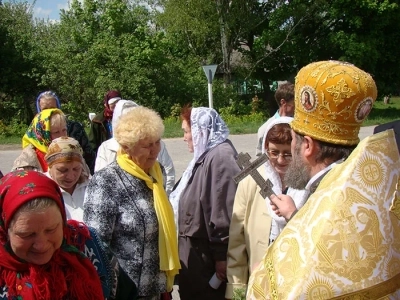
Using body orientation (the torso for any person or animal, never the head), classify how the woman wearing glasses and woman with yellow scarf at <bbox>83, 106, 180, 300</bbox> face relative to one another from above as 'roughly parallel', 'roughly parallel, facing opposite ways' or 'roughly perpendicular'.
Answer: roughly parallel

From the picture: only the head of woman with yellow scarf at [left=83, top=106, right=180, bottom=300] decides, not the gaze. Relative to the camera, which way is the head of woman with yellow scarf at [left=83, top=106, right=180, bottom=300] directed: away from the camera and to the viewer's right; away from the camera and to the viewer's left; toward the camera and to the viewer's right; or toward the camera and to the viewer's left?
toward the camera and to the viewer's right

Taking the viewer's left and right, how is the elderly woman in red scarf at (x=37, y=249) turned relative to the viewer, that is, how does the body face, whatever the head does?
facing the viewer

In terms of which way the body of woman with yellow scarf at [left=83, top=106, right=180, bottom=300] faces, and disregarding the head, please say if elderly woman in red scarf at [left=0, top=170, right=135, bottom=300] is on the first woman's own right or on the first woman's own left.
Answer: on the first woman's own right

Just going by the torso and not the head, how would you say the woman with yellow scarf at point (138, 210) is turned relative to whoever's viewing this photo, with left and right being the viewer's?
facing the viewer and to the right of the viewer

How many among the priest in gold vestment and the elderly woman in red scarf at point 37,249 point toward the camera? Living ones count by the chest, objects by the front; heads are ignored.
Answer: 1

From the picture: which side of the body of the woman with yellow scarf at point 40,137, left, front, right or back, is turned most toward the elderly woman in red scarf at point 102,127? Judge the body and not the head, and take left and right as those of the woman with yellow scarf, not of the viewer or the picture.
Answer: left

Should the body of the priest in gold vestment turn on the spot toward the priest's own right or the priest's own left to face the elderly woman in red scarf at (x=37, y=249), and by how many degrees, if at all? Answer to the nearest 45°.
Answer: approximately 45° to the priest's own left

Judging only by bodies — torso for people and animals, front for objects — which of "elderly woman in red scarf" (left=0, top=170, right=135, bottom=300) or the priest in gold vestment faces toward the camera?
the elderly woman in red scarf

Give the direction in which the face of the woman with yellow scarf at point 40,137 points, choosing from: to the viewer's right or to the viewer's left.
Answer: to the viewer's right

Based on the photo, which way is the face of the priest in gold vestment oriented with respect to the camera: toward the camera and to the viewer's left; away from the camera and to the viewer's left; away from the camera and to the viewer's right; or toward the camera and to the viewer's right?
away from the camera and to the viewer's left

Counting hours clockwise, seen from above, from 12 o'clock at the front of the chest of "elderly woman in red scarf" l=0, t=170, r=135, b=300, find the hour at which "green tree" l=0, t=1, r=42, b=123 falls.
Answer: The green tree is roughly at 6 o'clock from the elderly woman in red scarf.

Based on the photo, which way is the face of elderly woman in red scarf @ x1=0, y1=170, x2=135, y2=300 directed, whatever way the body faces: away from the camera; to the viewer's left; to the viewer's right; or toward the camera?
toward the camera

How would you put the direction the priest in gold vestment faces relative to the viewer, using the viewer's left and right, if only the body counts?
facing away from the viewer and to the left of the viewer

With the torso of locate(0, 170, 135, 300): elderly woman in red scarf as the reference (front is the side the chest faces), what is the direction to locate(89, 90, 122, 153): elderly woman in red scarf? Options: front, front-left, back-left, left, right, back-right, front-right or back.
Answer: back

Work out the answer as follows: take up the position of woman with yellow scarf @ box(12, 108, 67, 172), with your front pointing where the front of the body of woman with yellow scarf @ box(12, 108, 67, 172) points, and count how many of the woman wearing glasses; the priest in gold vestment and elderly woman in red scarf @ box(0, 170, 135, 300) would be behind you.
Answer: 0

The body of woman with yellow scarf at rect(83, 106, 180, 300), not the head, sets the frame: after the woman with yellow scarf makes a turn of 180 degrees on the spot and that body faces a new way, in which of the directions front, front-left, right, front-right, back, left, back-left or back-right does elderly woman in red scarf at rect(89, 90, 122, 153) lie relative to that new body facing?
front-right
